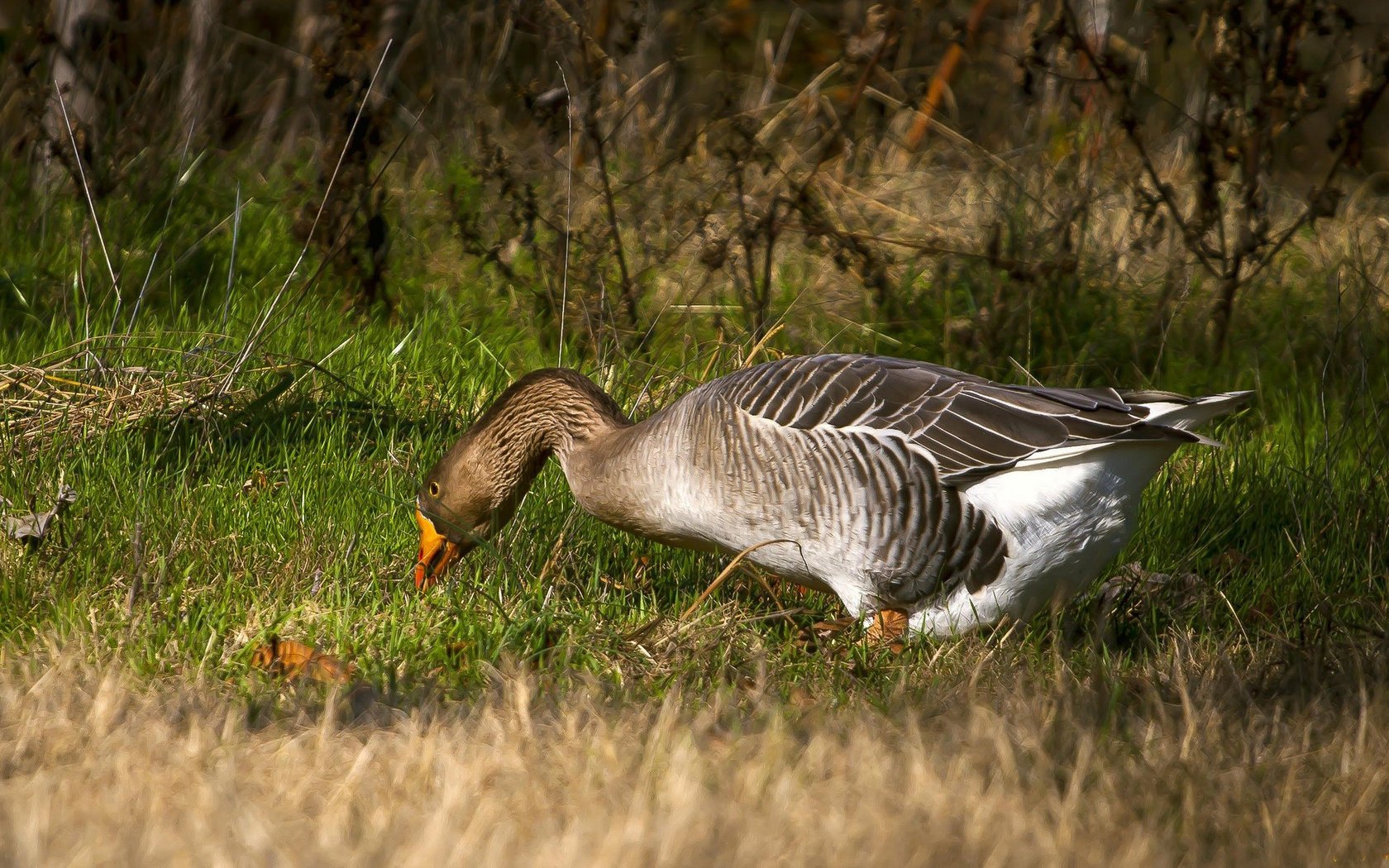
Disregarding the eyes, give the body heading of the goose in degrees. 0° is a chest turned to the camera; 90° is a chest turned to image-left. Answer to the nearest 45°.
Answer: approximately 90°

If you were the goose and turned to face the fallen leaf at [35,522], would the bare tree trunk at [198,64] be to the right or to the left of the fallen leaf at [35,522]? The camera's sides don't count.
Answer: right

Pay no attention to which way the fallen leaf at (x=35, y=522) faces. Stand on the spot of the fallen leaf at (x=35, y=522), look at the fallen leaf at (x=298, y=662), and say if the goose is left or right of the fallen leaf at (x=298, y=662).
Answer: left

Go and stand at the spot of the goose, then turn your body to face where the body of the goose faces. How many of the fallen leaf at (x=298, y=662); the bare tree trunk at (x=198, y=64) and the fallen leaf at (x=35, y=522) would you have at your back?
0

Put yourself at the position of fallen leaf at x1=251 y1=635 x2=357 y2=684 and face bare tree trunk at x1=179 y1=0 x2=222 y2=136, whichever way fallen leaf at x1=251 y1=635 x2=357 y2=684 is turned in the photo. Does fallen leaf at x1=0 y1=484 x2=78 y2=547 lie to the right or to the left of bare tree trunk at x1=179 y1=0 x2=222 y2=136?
left

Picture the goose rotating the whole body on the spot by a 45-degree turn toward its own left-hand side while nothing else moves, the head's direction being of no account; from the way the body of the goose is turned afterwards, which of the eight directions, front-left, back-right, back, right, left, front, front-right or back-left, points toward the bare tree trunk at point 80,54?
right

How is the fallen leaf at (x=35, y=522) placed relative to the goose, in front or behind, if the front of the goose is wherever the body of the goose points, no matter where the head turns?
in front

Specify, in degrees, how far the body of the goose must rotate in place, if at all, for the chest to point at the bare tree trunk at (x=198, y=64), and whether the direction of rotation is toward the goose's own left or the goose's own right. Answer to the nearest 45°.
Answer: approximately 45° to the goose's own right

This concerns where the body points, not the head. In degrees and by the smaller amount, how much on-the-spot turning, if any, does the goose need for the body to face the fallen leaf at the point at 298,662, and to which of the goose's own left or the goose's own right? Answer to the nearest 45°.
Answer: approximately 45° to the goose's own left
